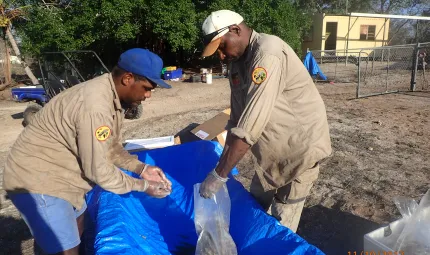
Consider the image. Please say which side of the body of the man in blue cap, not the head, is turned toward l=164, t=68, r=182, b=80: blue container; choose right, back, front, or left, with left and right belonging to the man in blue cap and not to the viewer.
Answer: left

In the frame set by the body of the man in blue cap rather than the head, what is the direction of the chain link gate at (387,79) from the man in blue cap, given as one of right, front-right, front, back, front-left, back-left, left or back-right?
front-left

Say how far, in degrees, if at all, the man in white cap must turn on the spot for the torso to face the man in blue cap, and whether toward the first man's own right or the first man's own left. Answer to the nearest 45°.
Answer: approximately 45° to the first man's own left

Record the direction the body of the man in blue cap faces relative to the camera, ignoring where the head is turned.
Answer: to the viewer's right

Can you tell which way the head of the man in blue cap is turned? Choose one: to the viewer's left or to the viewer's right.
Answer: to the viewer's right

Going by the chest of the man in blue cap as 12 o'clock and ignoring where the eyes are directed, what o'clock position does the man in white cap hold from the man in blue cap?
The man in white cap is roughly at 12 o'clock from the man in blue cap.

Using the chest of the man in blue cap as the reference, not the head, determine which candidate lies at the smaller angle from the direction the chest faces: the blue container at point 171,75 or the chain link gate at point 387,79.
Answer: the chain link gate

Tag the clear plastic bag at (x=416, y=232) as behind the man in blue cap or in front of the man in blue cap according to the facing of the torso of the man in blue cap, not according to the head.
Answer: in front

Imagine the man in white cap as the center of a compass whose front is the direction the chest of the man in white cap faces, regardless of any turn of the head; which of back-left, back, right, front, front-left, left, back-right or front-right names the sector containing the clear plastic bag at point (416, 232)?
back

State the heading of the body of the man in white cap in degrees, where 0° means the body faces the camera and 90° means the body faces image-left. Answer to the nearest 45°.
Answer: approximately 90°

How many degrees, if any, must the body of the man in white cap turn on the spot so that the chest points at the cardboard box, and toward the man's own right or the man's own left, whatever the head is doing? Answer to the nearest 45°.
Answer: approximately 90° to the man's own right

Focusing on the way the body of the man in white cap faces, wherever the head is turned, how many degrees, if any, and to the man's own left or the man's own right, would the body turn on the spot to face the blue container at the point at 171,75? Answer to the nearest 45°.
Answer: approximately 90° to the man's own right
